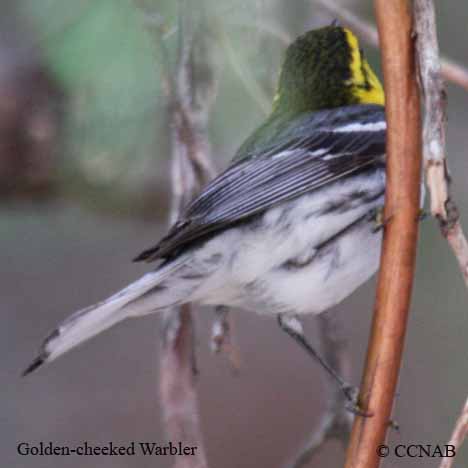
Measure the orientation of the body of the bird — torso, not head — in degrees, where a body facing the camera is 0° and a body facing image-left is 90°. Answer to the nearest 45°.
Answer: approximately 270°
